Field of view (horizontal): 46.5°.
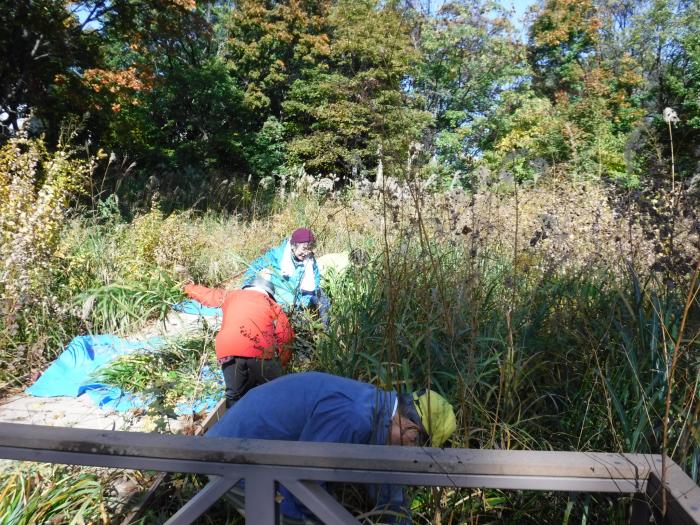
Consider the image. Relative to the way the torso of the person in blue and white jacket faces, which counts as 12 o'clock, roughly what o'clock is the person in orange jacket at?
The person in orange jacket is roughly at 2 o'clock from the person in blue and white jacket.

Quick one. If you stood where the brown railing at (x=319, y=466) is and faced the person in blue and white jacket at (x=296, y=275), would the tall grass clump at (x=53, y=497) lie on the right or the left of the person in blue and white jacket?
left

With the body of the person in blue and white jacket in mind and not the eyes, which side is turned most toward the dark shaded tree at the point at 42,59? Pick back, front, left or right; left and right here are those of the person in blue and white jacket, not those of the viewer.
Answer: back

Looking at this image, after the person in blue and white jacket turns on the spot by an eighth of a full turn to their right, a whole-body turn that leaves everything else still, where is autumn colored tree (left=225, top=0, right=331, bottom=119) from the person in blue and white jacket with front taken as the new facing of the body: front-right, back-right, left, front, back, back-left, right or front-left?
back

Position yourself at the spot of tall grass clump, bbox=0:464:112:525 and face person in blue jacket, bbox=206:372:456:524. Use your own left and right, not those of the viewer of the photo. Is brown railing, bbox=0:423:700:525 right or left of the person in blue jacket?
right

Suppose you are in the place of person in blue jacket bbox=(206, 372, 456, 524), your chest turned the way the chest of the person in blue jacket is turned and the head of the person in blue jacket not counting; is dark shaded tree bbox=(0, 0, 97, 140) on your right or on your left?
on your left

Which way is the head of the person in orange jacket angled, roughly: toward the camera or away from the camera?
away from the camera

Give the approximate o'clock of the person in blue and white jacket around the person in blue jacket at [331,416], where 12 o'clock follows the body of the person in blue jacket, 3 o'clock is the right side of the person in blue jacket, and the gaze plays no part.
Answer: The person in blue and white jacket is roughly at 9 o'clock from the person in blue jacket.

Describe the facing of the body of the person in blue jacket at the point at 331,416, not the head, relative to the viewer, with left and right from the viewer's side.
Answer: facing to the right of the viewer
